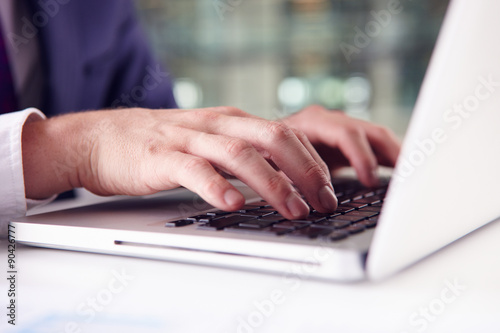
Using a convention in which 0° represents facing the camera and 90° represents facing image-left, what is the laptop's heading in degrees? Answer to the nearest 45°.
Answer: approximately 135°
